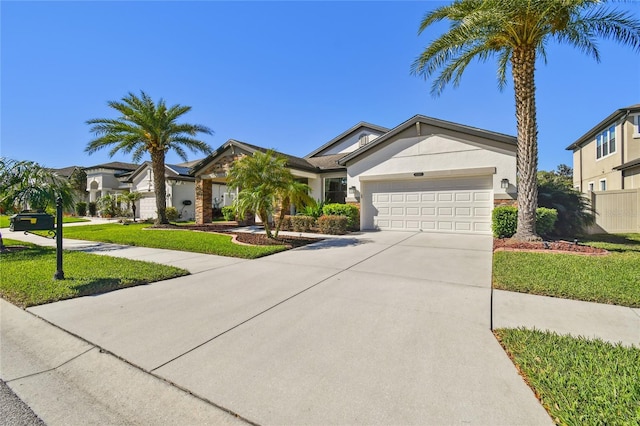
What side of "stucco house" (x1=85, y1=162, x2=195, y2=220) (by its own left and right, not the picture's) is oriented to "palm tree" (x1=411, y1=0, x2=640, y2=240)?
left

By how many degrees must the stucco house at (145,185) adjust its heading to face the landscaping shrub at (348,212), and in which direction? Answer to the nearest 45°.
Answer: approximately 90° to its left

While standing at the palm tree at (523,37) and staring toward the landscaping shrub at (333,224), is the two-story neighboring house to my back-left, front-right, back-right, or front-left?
back-right

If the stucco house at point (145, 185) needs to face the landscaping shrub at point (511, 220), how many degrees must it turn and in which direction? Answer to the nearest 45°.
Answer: approximately 90° to its left

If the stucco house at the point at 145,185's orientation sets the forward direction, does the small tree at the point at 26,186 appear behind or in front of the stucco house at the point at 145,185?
in front

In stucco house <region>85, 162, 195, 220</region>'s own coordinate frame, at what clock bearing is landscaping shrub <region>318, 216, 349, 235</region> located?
The landscaping shrub is roughly at 10 o'clock from the stucco house.

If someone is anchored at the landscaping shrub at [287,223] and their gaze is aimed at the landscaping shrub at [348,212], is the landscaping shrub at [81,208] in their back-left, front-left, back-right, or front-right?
back-left

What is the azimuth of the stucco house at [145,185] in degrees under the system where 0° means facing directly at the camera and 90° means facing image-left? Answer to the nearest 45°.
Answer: approximately 45°

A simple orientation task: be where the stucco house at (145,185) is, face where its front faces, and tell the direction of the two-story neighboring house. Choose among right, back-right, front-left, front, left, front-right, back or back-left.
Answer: left

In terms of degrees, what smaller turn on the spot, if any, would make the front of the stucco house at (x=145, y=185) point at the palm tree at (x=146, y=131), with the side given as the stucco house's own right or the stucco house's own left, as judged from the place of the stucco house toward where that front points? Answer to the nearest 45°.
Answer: approximately 45° to the stucco house's own left

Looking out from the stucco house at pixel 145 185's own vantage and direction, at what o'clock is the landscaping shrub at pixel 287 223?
The landscaping shrub is roughly at 10 o'clock from the stucco house.
